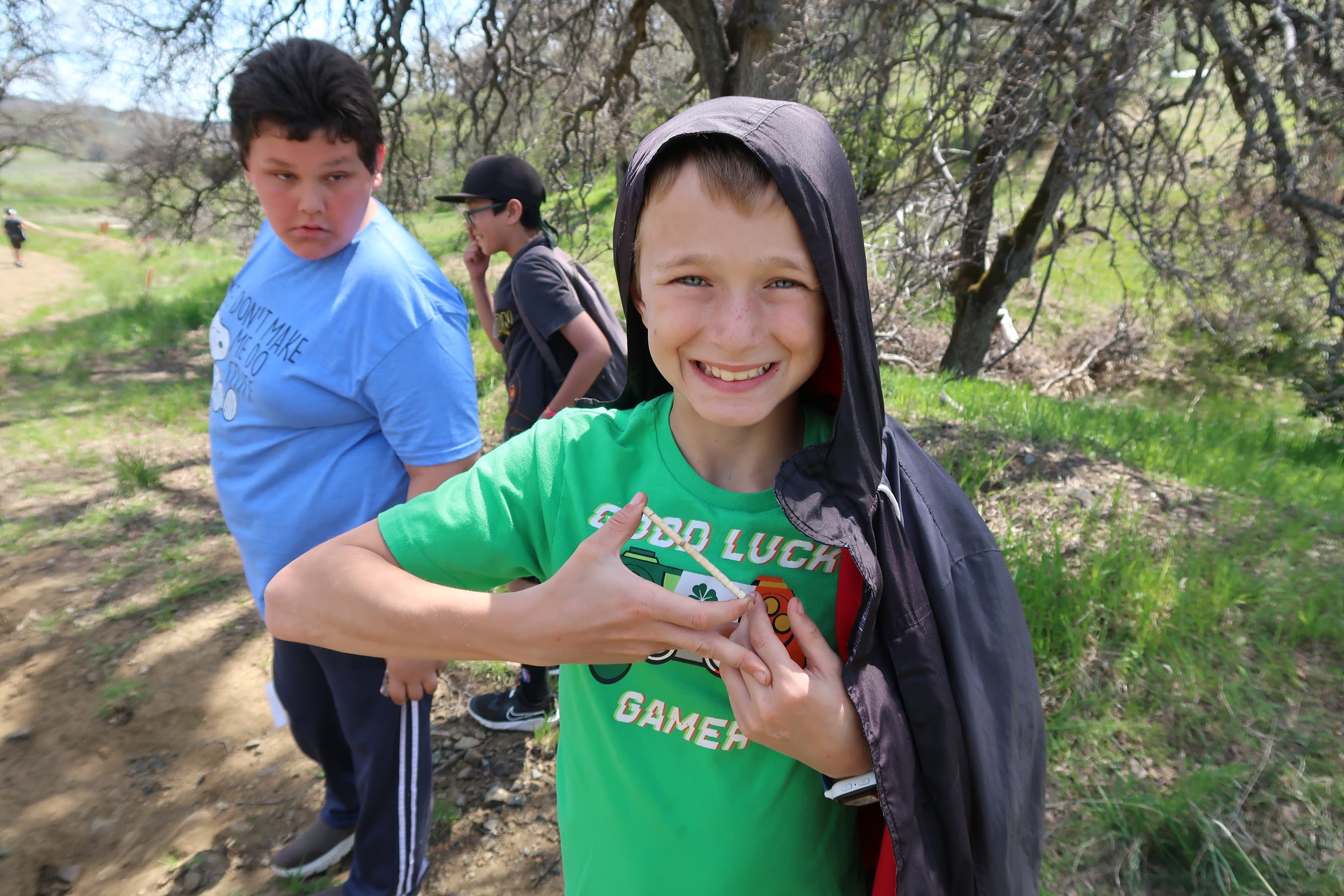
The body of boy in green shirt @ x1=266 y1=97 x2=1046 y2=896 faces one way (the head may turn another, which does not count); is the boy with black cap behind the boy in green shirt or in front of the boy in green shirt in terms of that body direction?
behind

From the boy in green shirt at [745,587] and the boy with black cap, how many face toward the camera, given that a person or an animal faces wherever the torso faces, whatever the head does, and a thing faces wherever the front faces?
1

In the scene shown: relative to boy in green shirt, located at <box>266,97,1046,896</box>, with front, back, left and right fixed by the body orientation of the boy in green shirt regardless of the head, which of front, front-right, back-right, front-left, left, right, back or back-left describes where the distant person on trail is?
back-right

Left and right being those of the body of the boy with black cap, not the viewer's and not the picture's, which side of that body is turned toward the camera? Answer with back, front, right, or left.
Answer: left

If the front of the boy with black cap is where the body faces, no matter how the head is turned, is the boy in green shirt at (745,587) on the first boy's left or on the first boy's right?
on the first boy's left

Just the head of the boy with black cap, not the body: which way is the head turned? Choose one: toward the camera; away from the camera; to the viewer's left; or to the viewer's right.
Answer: to the viewer's left

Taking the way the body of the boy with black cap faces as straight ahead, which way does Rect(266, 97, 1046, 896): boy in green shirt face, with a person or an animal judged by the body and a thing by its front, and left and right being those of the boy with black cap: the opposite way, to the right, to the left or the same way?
to the left

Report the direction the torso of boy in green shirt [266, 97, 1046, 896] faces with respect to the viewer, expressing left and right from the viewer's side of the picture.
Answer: facing the viewer
